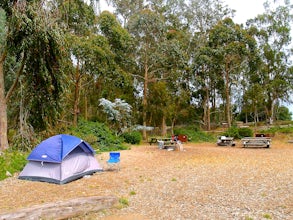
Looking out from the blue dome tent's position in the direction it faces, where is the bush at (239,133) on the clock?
The bush is roughly at 9 o'clock from the blue dome tent.

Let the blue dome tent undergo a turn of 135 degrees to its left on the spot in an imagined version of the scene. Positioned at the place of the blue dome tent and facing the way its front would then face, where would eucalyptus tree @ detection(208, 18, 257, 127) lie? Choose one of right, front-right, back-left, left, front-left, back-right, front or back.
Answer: front-right

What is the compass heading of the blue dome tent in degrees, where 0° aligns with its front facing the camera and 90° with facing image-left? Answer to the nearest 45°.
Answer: approximately 315°

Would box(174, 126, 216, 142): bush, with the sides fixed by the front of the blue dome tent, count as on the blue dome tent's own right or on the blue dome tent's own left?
on the blue dome tent's own left

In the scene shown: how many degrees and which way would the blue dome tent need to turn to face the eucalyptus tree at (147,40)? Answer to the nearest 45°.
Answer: approximately 90° to its left

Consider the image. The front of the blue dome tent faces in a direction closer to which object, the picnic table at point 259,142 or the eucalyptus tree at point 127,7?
the picnic table

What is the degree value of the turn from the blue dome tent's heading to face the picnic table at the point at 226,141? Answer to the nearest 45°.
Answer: approximately 90° to its left

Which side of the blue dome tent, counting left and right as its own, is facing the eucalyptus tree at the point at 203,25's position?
left

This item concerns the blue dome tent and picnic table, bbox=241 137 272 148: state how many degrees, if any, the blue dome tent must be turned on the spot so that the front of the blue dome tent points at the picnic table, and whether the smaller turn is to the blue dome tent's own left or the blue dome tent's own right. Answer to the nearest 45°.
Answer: approximately 90° to the blue dome tent's own left
